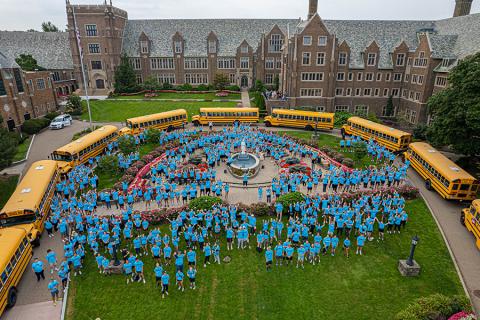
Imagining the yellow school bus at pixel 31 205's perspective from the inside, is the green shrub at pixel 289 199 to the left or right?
on its left

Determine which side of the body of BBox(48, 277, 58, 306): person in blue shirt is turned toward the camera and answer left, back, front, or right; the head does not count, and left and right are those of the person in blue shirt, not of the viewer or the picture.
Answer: front

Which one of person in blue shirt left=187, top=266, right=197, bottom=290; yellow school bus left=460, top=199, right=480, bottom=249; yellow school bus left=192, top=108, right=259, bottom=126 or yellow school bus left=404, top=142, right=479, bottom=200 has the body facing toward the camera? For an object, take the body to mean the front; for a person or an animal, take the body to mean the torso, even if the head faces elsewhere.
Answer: the person in blue shirt

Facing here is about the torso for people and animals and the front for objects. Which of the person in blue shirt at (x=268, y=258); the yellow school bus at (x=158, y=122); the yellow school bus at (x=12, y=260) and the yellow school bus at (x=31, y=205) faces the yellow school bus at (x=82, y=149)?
the yellow school bus at (x=158, y=122)

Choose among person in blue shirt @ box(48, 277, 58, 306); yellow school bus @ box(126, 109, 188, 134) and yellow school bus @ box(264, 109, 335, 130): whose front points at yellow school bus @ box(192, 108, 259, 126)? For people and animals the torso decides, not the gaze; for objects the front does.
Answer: yellow school bus @ box(264, 109, 335, 130)

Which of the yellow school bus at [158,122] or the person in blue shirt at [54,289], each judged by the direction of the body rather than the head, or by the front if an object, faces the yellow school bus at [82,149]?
the yellow school bus at [158,122]

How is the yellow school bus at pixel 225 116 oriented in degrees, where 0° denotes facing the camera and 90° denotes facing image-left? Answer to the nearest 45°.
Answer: approximately 90°

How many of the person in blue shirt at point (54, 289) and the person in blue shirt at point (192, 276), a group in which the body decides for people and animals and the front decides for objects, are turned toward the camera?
2

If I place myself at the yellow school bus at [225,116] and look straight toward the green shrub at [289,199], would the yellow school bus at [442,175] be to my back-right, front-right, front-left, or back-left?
front-left

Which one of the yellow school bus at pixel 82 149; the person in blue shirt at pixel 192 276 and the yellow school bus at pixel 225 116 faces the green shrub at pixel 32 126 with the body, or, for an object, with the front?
the yellow school bus at pixel 225 116

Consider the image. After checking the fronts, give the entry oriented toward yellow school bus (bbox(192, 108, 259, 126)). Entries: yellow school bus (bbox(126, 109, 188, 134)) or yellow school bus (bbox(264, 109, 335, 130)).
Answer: yellow school bus (bbox(264, 109, 335, 130))

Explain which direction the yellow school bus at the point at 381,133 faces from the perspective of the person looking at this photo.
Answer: facing away from the viewer and to the left of the viewer

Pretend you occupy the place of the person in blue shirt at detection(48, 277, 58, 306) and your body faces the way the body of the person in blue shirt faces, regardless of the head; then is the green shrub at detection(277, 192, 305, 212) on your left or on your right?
on your left

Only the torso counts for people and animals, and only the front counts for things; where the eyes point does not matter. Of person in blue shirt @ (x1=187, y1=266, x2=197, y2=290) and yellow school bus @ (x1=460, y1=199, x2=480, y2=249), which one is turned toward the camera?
the person in blue shirt

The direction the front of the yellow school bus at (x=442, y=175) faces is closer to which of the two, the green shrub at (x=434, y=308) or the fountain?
the fountain

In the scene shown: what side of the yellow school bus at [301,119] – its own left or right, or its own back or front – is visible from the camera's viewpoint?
left

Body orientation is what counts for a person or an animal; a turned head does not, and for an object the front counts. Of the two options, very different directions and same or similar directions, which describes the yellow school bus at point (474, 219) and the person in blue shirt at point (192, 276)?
very different directions

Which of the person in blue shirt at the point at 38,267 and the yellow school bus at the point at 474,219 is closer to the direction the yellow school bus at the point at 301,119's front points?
the person in blue shirt

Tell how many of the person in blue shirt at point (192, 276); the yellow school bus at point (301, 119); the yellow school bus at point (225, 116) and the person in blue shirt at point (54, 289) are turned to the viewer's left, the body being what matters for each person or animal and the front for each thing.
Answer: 2

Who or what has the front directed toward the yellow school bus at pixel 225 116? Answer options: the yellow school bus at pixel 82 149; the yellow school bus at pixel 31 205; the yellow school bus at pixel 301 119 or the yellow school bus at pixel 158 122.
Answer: the yellow school bus at pixel 301 119

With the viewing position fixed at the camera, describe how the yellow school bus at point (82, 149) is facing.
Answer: facing the viewer and to the left of the viewer
